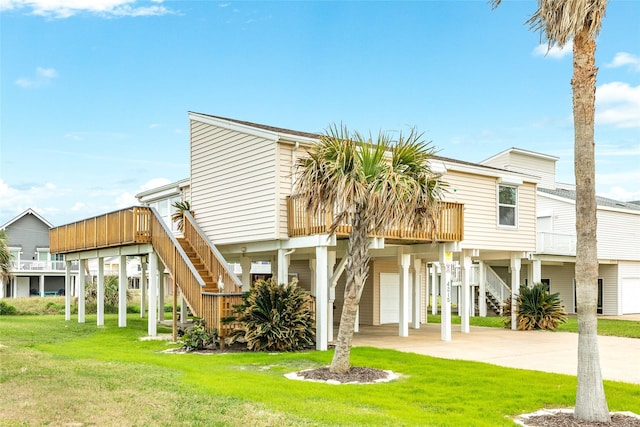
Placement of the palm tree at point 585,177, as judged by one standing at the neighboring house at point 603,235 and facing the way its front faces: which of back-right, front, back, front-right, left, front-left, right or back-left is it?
front-right

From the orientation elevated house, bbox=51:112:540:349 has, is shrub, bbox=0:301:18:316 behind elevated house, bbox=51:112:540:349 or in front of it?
behind

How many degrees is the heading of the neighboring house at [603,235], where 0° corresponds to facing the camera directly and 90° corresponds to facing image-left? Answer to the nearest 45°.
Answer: approximately 315°

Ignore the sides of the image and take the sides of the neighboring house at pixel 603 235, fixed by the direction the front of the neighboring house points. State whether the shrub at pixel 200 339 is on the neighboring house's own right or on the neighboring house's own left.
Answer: on the neighboring house's own right

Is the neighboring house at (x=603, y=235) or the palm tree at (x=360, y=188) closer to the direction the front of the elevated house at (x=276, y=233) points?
the palm tree

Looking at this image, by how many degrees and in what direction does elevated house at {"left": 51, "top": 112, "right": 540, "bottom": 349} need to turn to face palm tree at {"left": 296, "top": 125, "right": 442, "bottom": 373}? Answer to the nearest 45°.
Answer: approximately 45° to its right

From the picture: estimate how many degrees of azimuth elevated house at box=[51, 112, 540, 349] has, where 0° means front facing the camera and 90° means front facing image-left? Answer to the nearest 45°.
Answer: approximately 315°
